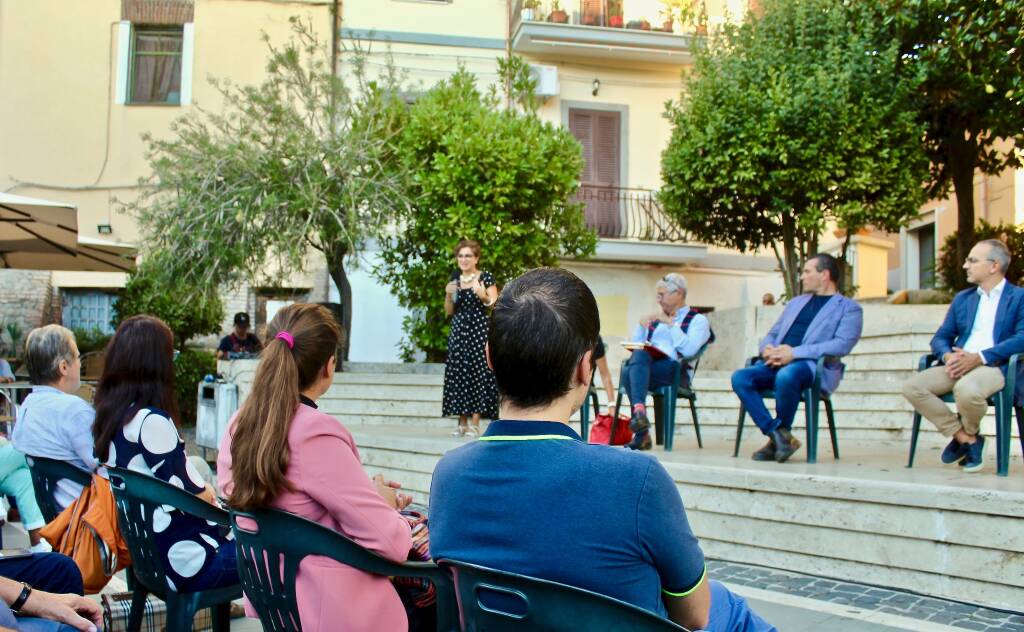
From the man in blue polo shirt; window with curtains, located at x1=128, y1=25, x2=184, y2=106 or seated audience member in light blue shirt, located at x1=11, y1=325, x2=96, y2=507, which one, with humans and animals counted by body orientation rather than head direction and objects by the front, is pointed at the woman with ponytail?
the window with curtains

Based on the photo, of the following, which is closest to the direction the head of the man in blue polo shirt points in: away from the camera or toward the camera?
away from the camera

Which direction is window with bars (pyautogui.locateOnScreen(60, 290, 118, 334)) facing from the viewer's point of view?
toward the camera

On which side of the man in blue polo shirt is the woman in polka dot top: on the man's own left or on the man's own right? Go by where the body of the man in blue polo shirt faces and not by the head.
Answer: on the man's own left

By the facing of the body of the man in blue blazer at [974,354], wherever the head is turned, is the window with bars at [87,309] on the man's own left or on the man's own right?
on the man's own right

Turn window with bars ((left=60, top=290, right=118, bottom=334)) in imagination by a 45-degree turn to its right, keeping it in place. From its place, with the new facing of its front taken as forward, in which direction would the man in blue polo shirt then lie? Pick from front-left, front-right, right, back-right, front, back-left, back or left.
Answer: front-left

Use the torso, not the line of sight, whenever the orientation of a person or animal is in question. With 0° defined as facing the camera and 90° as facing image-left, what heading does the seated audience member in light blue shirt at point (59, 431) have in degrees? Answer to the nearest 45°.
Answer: approximately 225°

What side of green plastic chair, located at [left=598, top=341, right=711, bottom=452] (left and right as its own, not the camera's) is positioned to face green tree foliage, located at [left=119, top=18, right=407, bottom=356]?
right

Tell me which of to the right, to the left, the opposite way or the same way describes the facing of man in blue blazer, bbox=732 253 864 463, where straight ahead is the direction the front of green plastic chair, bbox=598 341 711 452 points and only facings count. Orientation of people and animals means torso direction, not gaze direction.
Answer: the same way

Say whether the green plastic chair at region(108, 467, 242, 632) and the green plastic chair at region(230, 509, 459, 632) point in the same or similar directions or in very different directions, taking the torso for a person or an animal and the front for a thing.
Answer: same or similar directions

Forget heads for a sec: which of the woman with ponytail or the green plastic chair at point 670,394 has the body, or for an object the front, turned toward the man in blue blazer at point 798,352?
the woman with ponytail

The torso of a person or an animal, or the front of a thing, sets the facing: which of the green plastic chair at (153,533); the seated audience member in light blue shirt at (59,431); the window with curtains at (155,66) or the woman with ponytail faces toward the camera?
the window with curtains

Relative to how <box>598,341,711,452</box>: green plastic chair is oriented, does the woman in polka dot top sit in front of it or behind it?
in front

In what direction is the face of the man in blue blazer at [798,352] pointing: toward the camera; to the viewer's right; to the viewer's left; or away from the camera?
to the viewer's left

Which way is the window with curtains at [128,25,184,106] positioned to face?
toward the camera

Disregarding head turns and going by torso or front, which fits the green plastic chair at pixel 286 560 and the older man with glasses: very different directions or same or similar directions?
very different directions

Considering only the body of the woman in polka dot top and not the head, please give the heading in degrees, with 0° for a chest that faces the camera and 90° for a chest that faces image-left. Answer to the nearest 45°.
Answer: approximately 225°

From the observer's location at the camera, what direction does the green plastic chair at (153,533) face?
facing away from the viewer and to the right of the viewer

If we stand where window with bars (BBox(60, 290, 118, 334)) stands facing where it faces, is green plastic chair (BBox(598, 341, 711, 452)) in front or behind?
in front
